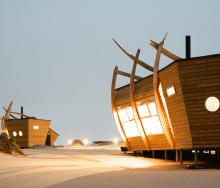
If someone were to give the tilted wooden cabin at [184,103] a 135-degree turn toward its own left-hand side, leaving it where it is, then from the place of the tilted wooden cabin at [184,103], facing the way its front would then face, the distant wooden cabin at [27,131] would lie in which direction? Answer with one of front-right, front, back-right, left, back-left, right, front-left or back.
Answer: back-left

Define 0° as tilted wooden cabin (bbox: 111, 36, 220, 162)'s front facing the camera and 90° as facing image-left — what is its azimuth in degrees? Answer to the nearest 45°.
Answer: approximately 45°
